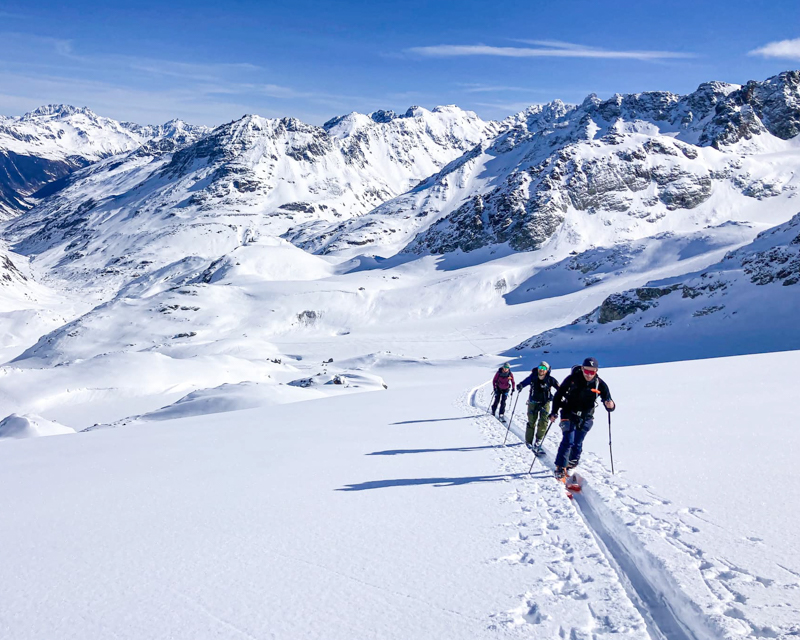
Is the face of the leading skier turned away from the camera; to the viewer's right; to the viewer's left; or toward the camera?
toward the camera

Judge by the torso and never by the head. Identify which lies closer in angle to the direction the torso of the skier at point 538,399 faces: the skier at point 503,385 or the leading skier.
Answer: the leading skier

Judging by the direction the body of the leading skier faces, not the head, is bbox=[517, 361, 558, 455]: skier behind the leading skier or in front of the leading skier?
behind

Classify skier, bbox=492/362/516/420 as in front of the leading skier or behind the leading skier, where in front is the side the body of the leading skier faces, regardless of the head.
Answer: behind

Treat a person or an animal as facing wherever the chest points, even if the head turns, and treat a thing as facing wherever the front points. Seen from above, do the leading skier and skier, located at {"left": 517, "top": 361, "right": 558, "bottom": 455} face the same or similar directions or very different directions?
same or similar directions

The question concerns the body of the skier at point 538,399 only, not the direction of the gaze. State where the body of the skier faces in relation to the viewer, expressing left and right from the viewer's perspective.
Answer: facing the viewer

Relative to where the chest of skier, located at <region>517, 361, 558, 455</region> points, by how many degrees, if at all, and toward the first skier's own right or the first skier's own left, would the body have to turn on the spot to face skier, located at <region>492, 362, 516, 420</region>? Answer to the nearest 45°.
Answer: approximately 180°
